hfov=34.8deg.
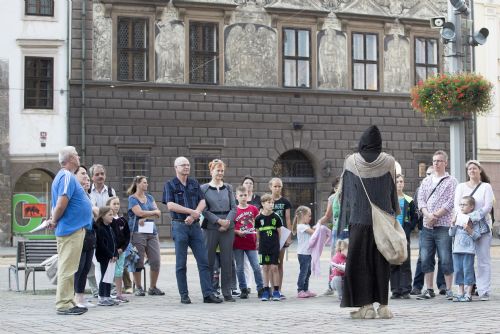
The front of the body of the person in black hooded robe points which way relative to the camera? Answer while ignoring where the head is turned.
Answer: away from the camera

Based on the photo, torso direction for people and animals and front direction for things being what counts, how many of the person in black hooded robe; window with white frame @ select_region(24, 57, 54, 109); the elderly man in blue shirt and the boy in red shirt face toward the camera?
2

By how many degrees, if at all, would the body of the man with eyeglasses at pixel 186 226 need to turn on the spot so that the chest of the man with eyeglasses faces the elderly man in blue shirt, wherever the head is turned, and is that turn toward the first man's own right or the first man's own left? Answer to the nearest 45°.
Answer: approximately 90° to the first man's own right

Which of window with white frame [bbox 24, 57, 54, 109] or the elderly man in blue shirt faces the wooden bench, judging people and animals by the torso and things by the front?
the window with white frame

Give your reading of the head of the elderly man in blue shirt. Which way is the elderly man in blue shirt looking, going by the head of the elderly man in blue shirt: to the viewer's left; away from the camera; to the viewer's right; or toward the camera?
to the viewer's right

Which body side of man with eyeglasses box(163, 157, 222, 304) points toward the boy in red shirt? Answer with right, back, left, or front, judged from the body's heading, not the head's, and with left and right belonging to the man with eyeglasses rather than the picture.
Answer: left

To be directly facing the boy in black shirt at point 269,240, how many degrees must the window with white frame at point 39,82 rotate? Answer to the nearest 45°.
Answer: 0° — it already faces them

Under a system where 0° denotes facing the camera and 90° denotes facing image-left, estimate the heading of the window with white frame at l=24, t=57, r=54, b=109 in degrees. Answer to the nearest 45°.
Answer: approximately 0°

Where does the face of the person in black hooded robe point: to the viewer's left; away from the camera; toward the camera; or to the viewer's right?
away from the camera
